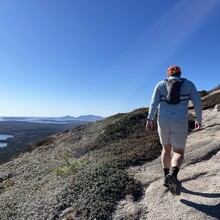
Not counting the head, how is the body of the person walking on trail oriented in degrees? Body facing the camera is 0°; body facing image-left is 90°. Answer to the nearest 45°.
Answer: approximately 180°
